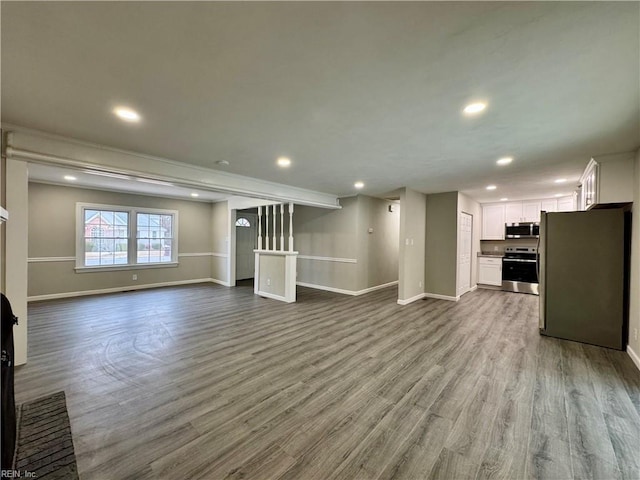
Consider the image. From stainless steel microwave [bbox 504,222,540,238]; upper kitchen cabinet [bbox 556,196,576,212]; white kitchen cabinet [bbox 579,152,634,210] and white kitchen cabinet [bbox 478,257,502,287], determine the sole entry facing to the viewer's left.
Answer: white kitchen cabinet [bbox 579,152,634,210]

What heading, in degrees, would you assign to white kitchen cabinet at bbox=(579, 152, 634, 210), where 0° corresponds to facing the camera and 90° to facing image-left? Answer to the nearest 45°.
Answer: approximately 90°

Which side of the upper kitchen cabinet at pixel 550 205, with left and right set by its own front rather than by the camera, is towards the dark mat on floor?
front

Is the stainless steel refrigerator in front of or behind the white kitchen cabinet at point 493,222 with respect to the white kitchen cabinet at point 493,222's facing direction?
in front

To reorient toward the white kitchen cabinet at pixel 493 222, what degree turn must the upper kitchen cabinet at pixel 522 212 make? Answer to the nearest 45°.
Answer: approximately 90° to its right

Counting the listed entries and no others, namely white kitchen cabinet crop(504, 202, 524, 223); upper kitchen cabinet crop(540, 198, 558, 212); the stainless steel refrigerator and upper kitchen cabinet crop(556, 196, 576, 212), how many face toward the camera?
3

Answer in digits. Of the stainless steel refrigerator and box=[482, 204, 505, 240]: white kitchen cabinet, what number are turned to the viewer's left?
1

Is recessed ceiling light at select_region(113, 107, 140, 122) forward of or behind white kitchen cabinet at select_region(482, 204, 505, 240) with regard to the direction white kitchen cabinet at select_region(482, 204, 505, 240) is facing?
forward

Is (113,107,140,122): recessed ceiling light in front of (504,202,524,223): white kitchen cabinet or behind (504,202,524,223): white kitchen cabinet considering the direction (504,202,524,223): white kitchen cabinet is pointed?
in front
